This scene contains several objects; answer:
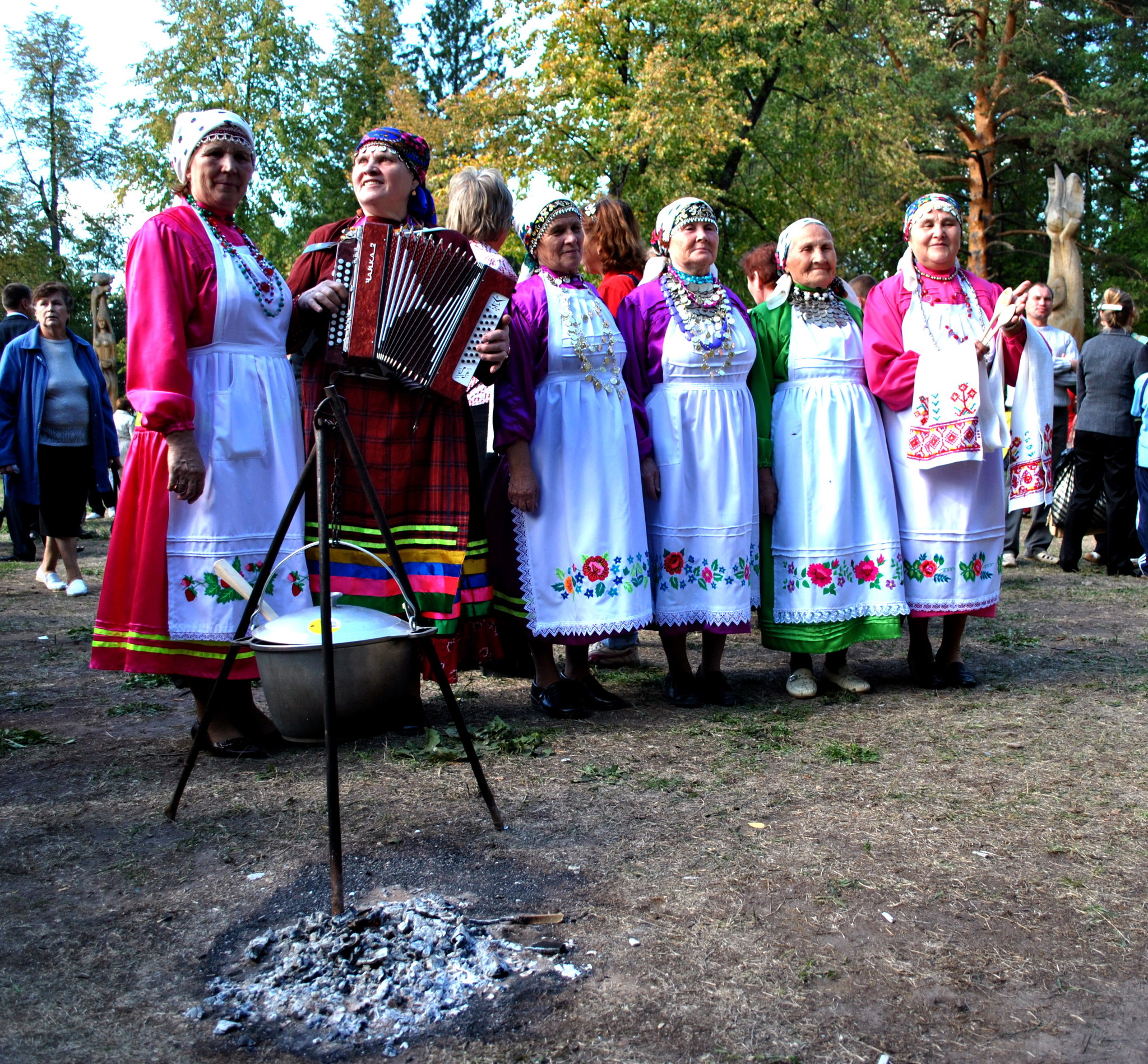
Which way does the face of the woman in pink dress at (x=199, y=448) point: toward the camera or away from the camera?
toward the camera

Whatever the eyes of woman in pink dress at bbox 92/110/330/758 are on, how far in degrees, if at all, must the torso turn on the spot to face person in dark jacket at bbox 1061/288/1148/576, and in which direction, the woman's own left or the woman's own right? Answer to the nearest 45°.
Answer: approximately 90° to the woman's own left

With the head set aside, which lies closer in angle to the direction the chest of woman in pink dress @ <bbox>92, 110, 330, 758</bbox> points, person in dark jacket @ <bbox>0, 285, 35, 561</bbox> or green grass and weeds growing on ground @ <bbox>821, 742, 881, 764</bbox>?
the green grass and weeds growing on ground

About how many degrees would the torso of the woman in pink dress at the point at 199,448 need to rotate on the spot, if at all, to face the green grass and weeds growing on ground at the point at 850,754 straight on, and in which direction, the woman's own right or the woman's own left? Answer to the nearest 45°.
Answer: approximately 45° to the woman's own left

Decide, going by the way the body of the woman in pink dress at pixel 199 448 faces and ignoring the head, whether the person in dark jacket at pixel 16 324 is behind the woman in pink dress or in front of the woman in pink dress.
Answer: behind

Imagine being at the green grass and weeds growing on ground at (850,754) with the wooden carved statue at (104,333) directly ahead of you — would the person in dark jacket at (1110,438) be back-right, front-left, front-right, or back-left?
front-right

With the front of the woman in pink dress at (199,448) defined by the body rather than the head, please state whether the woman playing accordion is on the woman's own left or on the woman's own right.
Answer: on the woman's own left

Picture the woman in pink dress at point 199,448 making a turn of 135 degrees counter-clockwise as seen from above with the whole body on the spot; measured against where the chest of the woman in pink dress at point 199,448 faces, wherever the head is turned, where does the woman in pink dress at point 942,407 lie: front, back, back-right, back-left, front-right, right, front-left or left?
right

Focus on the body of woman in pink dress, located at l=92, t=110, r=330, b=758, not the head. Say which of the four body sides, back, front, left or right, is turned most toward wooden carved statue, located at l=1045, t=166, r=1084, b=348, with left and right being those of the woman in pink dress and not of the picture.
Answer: left

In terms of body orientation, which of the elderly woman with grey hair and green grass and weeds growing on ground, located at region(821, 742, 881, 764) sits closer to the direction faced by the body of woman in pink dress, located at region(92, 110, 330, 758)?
the green grass and weeds growing on ground

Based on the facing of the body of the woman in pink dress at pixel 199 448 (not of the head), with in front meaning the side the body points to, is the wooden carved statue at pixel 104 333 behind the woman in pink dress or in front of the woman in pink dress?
behind

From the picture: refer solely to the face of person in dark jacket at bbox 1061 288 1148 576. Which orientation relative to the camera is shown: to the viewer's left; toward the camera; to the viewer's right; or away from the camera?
away from the camera

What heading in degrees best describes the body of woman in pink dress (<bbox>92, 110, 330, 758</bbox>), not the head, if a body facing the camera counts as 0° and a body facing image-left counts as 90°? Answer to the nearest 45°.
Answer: approximately 315°
